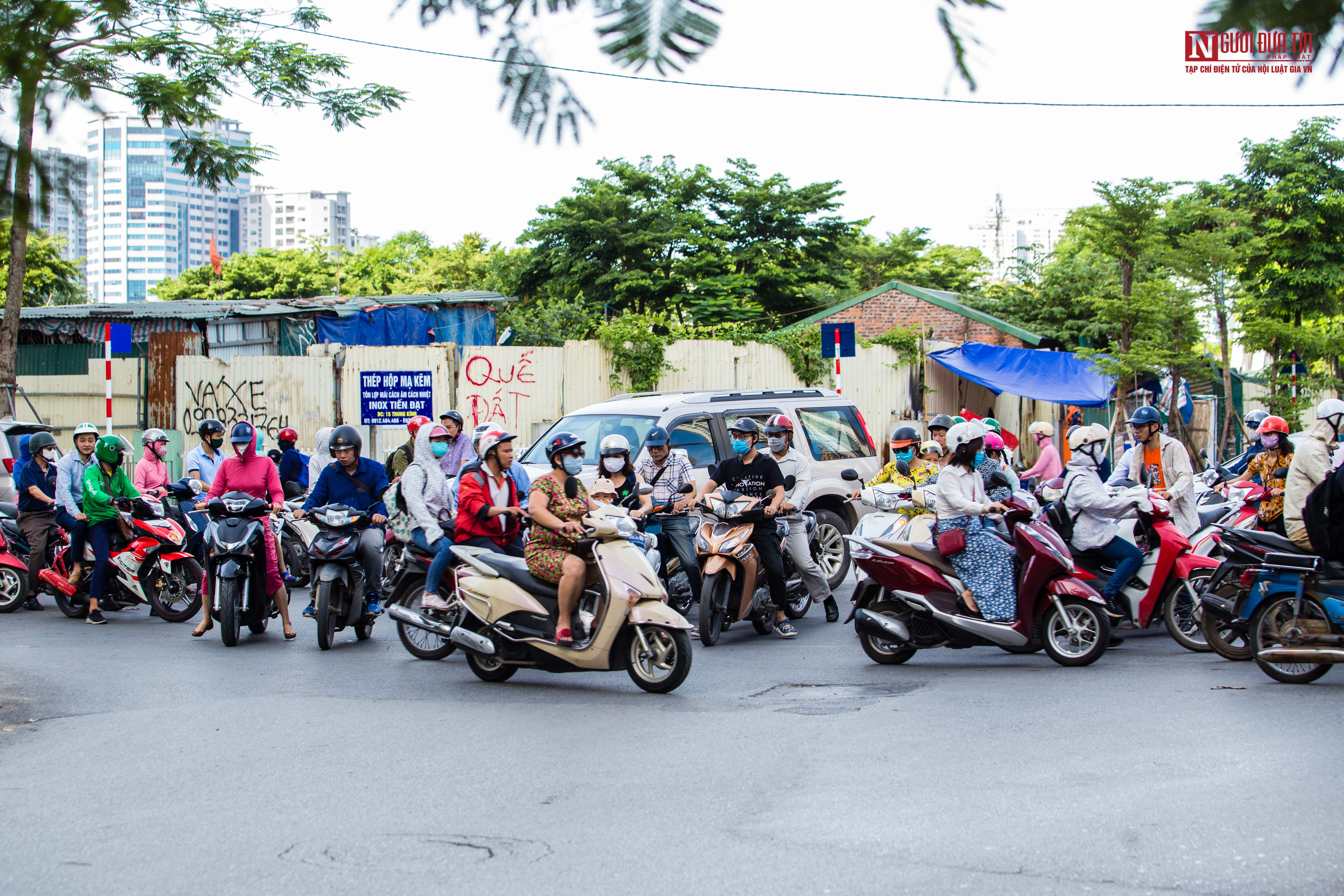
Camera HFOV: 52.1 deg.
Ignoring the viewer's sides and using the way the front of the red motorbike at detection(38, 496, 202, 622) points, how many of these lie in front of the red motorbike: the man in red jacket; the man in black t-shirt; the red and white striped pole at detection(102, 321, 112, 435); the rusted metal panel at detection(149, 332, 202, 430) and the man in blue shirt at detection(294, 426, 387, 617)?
3

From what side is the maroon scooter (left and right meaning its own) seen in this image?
right

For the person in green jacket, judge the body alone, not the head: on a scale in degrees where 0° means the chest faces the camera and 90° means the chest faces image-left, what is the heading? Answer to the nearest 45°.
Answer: approximately 315°

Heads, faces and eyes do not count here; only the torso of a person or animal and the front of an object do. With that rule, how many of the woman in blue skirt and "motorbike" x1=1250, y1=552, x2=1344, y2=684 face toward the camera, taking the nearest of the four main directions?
0

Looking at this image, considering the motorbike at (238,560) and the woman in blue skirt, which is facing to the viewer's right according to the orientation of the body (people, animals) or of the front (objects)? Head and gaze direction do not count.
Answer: the woman in blue skirt

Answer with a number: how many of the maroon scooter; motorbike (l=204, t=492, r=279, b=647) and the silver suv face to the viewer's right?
1

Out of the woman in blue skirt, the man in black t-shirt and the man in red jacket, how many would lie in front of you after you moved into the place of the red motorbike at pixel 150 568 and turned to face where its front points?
3

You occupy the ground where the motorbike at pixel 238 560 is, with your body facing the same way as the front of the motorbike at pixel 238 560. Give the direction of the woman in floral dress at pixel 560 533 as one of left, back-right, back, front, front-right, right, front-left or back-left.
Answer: front-left

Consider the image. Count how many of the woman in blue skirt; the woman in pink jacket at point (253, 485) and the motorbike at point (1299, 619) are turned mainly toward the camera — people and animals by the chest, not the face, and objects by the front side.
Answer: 1

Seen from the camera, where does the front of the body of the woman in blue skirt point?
to the viewer's right
